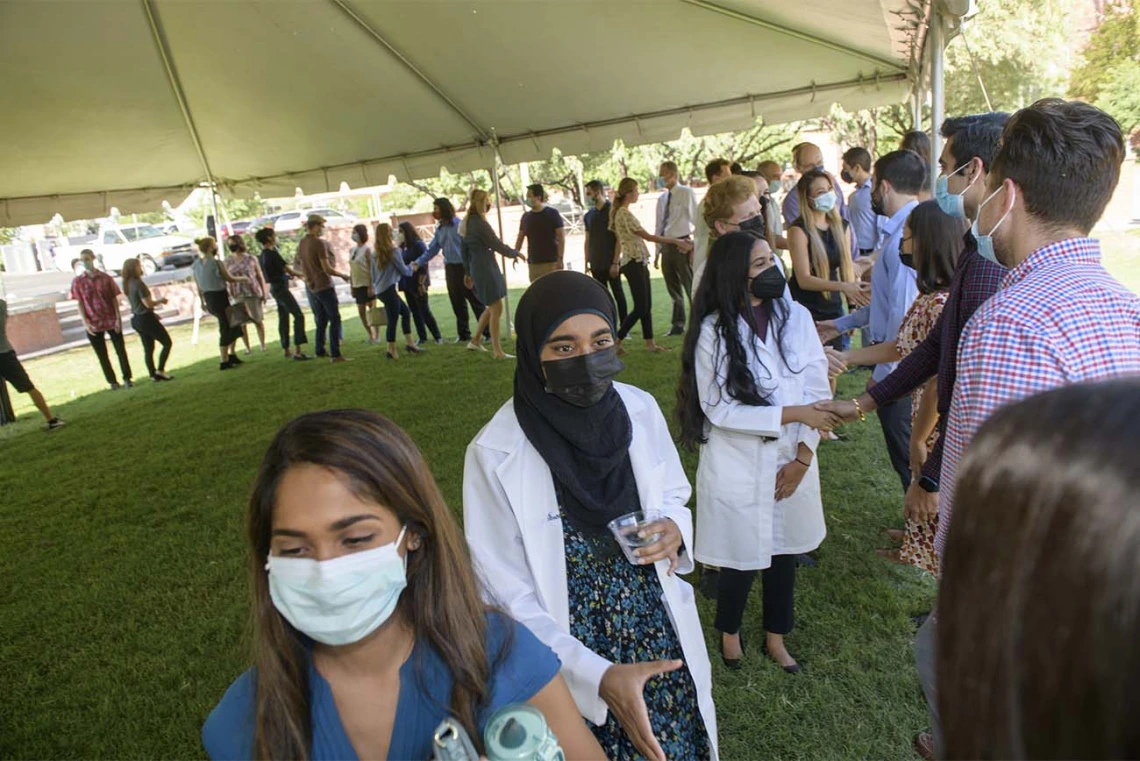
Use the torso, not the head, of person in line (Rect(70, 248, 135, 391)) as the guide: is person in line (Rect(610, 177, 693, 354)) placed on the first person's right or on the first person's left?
on the first person's left

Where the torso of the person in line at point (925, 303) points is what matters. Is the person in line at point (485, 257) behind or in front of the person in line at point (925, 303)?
in front

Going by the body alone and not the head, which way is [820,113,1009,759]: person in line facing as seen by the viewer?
to the viewer's left

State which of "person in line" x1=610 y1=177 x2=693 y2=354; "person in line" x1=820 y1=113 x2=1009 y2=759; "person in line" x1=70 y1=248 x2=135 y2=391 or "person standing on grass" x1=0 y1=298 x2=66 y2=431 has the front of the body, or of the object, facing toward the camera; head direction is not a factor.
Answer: "person in line" x1=70 y1=248 x2=135 y2=391

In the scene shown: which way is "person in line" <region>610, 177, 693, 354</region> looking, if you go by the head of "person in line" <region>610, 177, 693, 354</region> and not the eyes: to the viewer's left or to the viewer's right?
to the viewer's right

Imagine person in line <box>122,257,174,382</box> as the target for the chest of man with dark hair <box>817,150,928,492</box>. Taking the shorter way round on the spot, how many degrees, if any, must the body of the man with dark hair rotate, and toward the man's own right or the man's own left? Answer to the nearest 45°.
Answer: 0° — they already face them

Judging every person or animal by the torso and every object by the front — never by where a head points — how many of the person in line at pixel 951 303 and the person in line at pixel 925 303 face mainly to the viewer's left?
2

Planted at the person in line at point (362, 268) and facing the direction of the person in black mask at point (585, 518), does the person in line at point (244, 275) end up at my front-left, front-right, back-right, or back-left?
back-right

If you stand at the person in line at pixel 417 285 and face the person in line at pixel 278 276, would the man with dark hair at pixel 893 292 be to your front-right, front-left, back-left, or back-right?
back-left

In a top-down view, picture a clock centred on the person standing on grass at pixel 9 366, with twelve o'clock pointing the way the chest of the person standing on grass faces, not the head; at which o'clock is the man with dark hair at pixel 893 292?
The man with dark hair is roughly at 2 o'clock from the person standing on grass.

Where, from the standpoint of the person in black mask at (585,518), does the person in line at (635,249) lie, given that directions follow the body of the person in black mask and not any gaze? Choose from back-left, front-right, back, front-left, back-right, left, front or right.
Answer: back-left

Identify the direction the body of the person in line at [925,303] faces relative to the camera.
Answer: to the viewer's left

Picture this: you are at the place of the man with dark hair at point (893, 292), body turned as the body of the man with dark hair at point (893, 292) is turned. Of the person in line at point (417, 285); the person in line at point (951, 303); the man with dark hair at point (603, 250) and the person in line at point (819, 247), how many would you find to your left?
1

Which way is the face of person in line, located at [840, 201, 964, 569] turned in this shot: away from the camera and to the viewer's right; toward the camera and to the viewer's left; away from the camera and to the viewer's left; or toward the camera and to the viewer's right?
away from the camera and to the viewer's left

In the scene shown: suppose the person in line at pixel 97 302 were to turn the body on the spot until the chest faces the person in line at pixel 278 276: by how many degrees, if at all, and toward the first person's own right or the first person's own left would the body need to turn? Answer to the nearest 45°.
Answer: approximately 90° to the first person's own left
